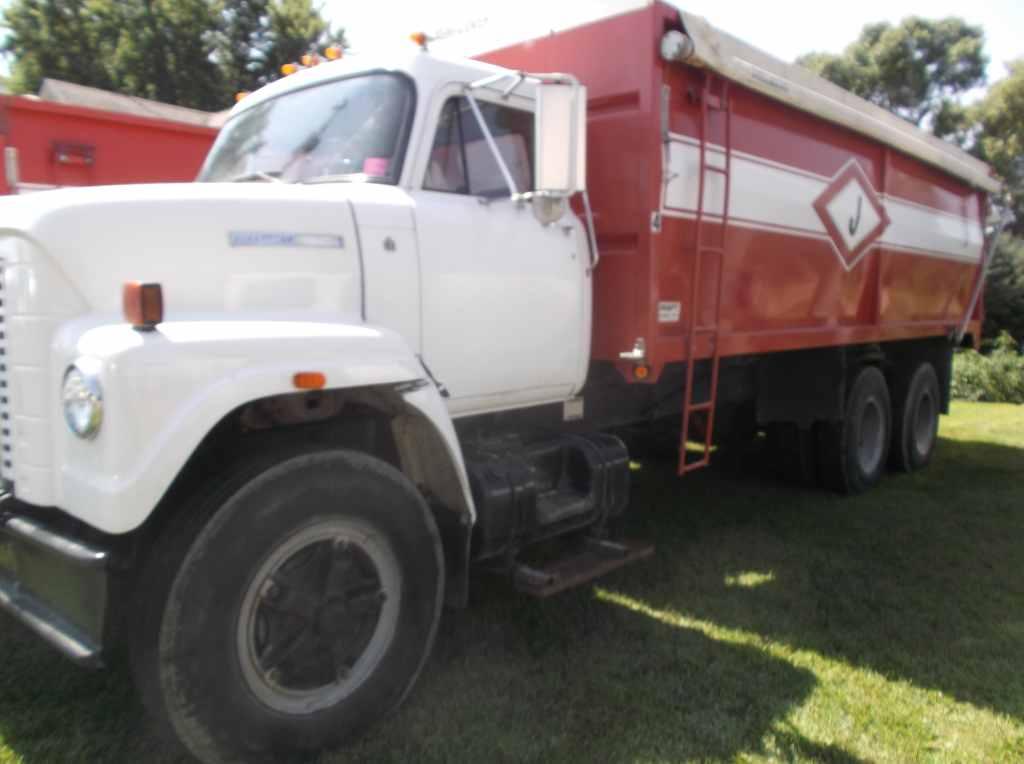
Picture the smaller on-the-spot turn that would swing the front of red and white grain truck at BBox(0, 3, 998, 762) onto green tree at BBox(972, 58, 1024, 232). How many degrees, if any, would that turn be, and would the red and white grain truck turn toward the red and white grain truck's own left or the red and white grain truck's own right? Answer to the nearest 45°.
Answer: approximately 180°

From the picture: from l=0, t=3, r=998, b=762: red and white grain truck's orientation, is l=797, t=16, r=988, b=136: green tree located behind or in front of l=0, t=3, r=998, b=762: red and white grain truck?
behind

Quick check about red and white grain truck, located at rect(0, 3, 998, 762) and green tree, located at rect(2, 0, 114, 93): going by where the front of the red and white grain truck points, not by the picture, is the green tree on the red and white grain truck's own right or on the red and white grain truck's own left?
on the red and white grain truck's own right

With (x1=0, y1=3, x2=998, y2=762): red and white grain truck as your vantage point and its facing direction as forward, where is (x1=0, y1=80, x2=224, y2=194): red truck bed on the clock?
The red truck bed is roughly at 3 o'clock from the red and white grain truck.

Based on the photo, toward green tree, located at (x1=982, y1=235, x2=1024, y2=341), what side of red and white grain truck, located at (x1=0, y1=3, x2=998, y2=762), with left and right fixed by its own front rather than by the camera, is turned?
back

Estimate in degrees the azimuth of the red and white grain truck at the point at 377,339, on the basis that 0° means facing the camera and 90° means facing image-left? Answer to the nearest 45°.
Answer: approximately 45°

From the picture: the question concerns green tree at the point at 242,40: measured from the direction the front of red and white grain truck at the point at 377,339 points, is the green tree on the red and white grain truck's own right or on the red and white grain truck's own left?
on the red and white grain truck's own right
